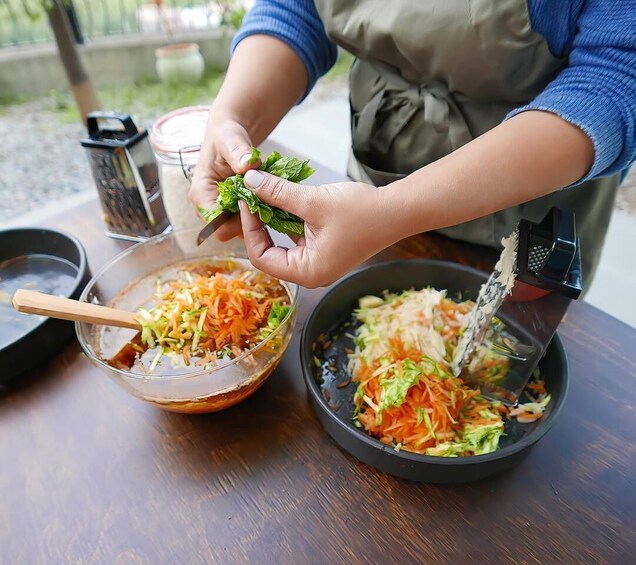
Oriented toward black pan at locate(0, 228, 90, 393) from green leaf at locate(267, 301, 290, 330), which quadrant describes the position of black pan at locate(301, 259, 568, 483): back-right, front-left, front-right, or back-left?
back-left

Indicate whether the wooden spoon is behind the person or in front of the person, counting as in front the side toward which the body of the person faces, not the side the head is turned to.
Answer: in front

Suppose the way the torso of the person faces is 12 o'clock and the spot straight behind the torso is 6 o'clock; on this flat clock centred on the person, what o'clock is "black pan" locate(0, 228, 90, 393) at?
The black pan is roughly at 1 o'clock from the person.

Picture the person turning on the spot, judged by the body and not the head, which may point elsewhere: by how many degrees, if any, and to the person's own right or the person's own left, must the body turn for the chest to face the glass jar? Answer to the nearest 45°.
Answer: approximately 45° to the person's own right

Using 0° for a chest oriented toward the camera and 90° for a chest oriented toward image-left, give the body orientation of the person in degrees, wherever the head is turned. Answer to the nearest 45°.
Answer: approximately 45°

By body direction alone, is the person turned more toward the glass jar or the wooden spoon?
the wooden spoon
